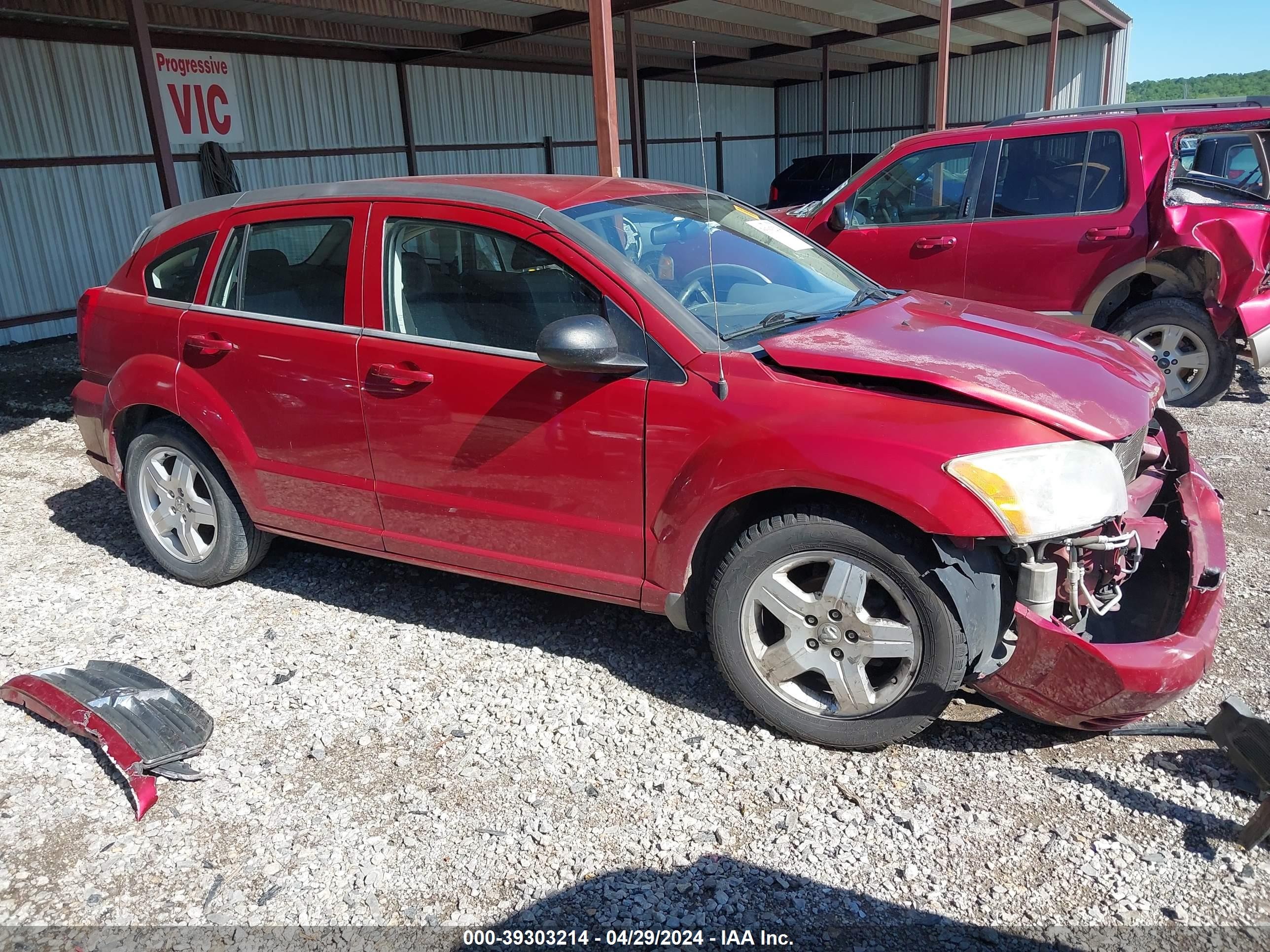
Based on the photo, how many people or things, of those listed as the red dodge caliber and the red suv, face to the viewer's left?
1

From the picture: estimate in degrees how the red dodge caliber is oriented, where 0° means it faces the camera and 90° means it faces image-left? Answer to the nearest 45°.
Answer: approximately 315°

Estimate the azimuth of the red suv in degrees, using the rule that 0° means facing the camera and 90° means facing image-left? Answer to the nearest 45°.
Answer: approximately 90°

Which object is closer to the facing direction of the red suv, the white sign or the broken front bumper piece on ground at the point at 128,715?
the white sign

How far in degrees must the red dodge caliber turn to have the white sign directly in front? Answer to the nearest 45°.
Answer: approximately 180°

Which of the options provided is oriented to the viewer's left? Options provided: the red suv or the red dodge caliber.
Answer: the red suv

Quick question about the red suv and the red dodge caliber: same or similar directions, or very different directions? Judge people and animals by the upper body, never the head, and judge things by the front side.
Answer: very different directions

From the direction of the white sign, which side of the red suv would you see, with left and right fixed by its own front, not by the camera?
front

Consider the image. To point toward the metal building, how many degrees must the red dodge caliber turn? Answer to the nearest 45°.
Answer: approximately 135° to its left

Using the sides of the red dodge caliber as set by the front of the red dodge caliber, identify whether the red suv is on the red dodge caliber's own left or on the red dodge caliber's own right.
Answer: on the red dodge caliber's own left
